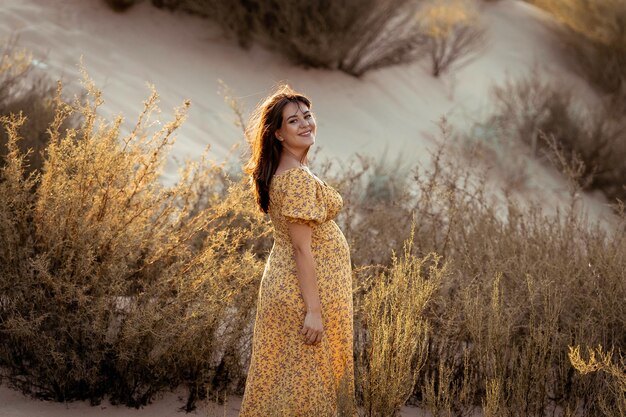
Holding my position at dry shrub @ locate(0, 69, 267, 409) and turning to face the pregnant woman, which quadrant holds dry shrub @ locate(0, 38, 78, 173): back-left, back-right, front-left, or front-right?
back-left

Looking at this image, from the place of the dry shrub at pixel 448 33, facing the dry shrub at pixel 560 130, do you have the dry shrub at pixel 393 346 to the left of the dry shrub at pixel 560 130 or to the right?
right

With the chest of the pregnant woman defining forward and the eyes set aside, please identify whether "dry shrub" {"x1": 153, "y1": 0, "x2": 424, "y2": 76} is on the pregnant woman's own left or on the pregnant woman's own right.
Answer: on the pregnant woman's own left

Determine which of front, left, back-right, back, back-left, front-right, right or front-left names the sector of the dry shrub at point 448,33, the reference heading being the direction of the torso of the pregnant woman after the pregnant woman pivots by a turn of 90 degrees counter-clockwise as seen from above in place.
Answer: front

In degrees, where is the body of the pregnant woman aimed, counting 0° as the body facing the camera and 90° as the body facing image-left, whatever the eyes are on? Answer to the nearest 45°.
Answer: approximately 270°

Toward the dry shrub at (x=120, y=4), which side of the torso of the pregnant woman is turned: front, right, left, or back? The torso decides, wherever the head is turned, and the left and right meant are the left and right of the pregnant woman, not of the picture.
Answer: left
